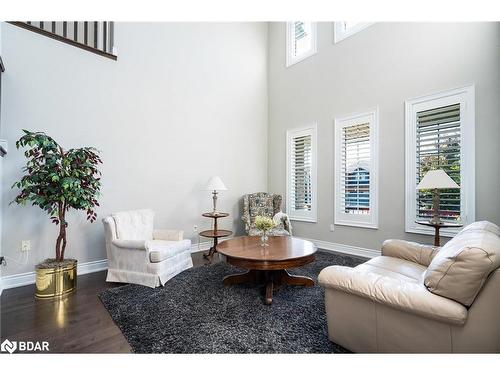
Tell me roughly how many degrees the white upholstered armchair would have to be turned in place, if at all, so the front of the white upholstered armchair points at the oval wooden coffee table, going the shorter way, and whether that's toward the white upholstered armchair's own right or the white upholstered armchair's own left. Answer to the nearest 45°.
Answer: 0° — it already faces it

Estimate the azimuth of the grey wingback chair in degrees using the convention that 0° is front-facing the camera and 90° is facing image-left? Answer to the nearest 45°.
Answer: approximately 315°

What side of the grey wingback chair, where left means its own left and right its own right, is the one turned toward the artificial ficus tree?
right

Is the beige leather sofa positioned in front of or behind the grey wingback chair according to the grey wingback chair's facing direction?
in front

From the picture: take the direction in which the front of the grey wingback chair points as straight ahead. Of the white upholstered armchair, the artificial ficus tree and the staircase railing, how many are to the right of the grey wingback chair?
3

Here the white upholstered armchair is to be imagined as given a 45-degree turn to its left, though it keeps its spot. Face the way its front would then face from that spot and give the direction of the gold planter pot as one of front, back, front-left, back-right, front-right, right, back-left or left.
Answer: back

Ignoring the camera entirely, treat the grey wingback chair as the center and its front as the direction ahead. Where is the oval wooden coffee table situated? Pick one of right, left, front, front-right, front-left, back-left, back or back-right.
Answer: front-right

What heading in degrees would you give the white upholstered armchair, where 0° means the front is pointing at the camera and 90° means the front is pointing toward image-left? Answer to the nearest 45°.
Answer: approximately 315°
